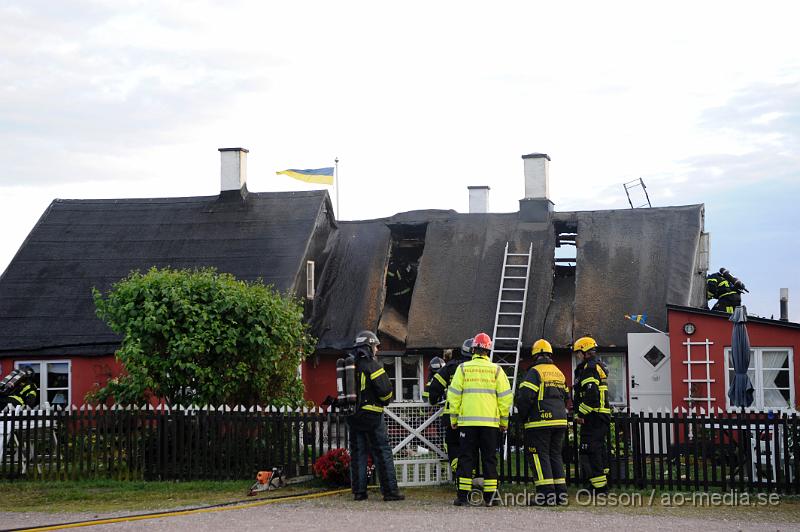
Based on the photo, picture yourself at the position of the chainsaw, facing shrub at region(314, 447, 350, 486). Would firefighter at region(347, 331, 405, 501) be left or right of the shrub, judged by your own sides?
right

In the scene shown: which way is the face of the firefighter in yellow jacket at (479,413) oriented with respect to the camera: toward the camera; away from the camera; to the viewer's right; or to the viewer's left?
away from the camera

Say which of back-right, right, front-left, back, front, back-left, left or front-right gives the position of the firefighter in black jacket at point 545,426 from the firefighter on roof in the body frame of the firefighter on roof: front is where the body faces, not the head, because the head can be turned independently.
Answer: left

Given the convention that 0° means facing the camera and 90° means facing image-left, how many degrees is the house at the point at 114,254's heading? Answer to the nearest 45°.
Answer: approximately 0°

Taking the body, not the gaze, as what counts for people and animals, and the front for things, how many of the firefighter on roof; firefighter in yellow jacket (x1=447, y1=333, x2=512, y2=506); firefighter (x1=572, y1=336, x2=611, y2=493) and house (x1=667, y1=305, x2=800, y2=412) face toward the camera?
1

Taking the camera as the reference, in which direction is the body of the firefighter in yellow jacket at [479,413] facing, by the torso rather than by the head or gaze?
away from the camera

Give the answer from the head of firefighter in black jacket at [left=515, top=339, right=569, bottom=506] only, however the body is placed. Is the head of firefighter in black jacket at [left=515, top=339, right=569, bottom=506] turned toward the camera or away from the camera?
away from the camera

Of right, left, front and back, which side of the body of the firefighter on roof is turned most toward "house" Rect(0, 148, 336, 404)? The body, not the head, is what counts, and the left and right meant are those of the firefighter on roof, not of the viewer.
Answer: front

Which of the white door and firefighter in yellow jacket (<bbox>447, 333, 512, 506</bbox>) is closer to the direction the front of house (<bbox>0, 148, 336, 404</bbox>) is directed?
the firefighter in yellow jacket

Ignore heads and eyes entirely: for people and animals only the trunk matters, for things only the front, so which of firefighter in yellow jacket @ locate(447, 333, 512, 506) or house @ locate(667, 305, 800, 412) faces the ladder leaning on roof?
the firefighter in yellow jacket

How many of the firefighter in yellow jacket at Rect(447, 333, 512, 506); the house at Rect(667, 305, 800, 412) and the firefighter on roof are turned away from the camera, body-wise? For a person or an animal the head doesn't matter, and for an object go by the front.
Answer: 1
